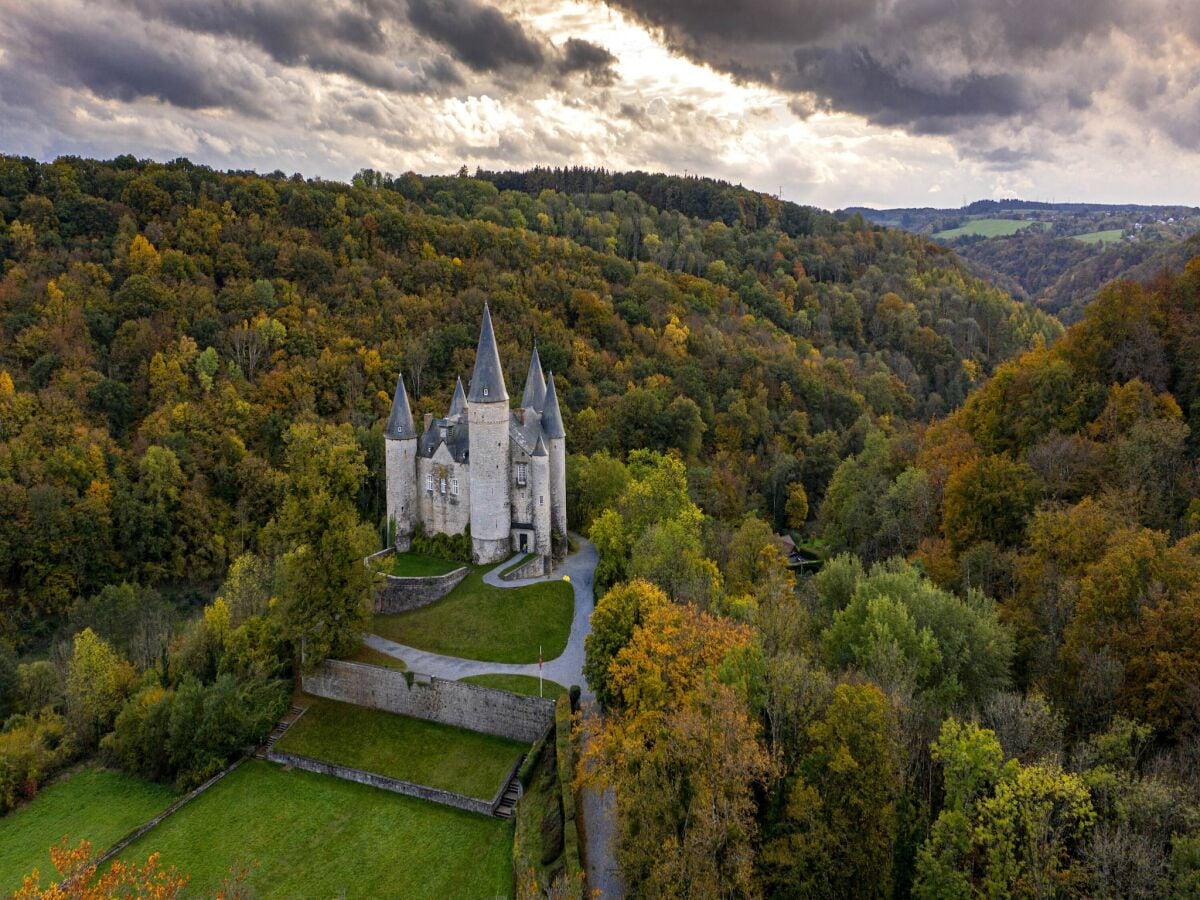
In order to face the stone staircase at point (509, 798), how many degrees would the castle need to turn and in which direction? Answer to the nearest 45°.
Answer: approximately 45° to its right

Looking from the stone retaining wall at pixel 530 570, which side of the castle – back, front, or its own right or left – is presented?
front

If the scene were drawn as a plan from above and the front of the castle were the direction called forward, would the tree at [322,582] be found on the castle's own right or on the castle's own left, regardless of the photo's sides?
on the castle's own right

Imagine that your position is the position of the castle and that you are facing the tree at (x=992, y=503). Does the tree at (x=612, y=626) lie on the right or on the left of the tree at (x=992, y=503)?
right

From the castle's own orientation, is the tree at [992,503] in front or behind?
in front

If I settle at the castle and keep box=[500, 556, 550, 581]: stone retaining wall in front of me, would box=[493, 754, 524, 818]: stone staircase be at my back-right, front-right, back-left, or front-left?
front-right

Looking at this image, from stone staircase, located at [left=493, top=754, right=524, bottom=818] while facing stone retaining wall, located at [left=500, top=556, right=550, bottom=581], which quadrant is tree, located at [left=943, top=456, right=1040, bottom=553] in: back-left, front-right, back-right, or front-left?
front-right

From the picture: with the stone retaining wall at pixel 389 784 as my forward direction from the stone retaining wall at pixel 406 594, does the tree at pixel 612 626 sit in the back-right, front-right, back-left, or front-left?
front-left

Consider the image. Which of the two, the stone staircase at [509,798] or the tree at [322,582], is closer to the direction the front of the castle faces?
the stone staircase

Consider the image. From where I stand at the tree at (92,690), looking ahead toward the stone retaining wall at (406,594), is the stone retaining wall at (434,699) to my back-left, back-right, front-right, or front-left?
front-right

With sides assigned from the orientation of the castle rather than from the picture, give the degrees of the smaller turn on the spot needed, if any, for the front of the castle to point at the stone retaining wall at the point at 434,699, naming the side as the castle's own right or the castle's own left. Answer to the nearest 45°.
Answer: approximately 45° to the castle's own right

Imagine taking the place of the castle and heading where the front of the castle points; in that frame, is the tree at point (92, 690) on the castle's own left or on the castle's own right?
on the castle's own right
